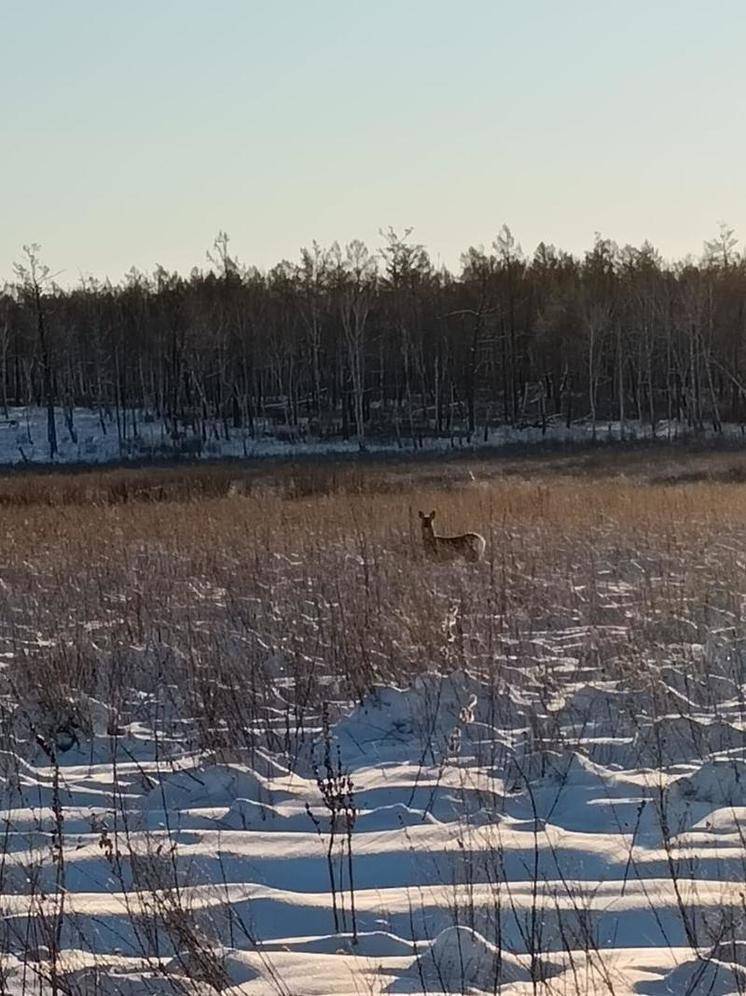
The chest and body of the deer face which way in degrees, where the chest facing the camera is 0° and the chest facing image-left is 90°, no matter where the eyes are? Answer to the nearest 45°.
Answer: approximately 90°
